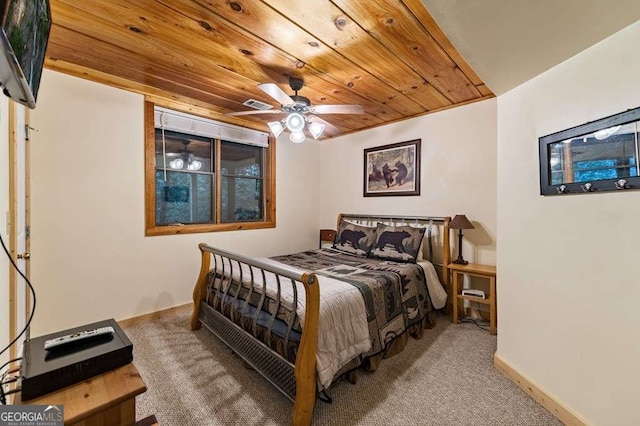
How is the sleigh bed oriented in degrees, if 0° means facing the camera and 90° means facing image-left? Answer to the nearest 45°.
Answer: approximately 45°

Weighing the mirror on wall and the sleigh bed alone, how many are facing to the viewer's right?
0

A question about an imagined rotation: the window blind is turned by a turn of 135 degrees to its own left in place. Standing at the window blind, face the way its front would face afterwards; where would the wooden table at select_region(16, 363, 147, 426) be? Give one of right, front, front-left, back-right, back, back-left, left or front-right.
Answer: back

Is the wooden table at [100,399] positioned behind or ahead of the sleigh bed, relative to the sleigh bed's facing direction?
ahead

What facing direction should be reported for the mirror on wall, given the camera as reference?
facing the viewer and to the left of the viewer

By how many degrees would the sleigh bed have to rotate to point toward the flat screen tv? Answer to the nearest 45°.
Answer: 0° — it already faces it

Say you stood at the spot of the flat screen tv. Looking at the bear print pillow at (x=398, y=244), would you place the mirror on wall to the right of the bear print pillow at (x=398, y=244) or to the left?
right

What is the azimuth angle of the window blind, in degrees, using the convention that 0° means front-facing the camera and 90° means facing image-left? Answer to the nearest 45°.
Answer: approximately 315°

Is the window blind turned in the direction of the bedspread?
yes

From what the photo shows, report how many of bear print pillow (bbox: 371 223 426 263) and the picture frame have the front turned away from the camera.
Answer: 0

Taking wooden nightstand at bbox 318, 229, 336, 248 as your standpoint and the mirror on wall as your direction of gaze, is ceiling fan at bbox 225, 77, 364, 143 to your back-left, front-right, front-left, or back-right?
front-right

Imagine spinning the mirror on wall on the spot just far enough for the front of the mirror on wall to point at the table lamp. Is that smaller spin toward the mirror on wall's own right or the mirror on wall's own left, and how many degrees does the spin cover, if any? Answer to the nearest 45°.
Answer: approximately 90° to the mirror on wall's own right

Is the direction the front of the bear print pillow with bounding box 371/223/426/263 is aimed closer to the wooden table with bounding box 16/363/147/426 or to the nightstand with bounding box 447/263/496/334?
the wooden table

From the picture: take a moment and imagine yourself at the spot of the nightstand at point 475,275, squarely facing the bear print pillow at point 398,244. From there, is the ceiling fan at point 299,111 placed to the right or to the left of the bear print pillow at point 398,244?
left

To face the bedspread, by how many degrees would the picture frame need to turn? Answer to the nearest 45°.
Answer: approximately 45° to its left

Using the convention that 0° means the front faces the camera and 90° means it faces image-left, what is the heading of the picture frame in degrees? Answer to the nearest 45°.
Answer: approximately 45°
